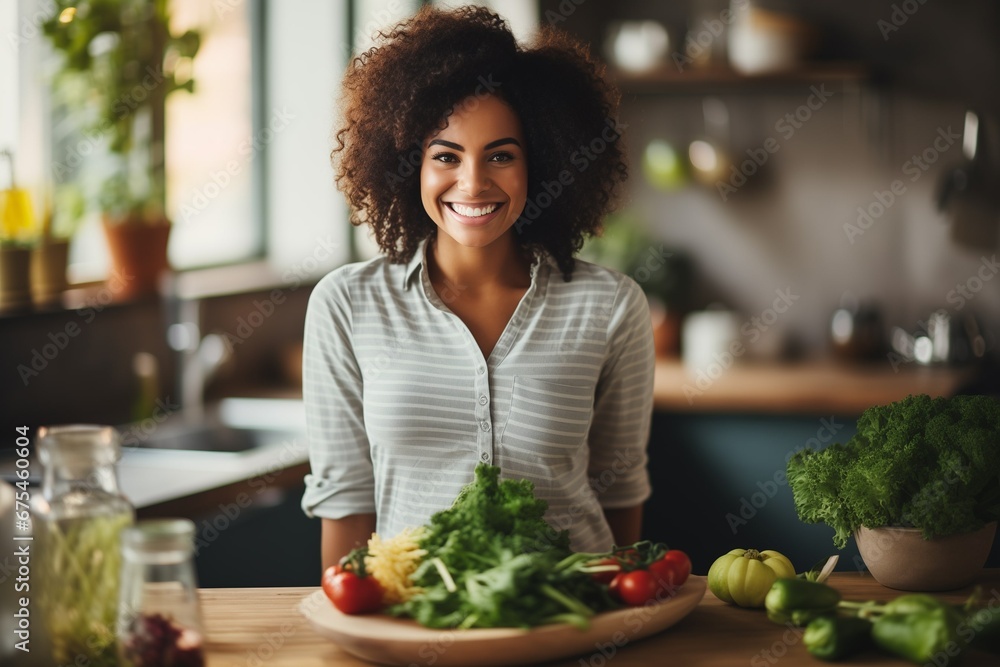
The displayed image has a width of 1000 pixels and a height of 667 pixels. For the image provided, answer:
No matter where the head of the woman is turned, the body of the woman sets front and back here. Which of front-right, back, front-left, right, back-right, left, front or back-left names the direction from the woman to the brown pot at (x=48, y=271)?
back-right

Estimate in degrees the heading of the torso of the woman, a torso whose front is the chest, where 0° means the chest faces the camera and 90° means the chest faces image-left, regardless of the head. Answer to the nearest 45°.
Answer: approximately 0°

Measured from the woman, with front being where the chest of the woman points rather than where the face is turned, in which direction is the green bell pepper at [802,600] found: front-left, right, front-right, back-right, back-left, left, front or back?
front-left

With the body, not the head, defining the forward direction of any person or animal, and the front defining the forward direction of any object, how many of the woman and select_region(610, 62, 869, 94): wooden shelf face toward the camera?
2

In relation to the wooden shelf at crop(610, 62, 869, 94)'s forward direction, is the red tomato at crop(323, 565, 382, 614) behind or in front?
in front

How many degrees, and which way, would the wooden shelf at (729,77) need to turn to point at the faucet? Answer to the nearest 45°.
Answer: approximately 45° to its right

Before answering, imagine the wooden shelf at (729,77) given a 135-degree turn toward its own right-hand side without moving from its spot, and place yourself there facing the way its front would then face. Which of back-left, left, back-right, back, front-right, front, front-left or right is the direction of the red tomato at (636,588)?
back-left

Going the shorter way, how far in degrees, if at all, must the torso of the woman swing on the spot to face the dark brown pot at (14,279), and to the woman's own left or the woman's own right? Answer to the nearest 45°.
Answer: approximately 135° to the woman's own right

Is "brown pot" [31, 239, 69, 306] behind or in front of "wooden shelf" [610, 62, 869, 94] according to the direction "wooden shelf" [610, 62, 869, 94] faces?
in front

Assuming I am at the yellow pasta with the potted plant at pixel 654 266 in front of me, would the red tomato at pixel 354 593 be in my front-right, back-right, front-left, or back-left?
back-left

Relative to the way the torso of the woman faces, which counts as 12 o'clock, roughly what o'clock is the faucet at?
The faucet is roughly at 5 o'clock from the woman.

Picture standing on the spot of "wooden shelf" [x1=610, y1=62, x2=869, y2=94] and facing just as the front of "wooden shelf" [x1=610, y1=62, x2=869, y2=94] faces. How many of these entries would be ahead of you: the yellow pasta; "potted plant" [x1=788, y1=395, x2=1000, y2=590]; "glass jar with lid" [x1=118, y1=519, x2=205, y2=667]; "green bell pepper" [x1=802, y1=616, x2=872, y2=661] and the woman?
5
